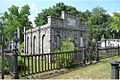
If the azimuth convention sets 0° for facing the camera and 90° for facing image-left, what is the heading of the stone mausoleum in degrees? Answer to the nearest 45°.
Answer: approximately 315°

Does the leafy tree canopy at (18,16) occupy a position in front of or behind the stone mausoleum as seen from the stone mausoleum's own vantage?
behind

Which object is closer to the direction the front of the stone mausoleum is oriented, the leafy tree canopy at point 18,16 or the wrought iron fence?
the wrought iron fence
